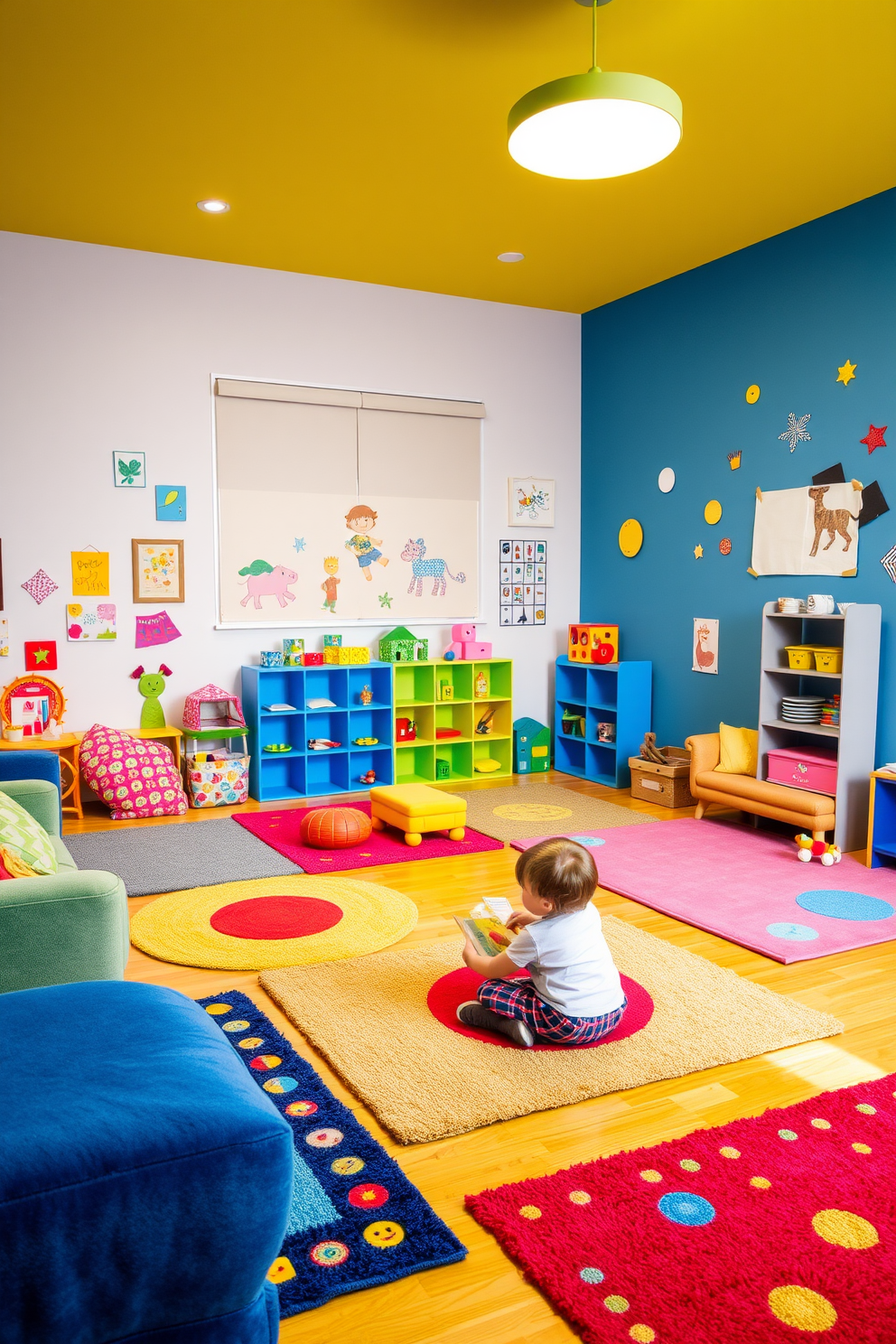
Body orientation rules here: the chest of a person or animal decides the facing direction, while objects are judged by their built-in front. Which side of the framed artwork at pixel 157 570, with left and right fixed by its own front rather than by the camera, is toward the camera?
front

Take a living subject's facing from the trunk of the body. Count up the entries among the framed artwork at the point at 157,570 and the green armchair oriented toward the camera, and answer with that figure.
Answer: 1

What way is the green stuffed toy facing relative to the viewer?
toward the camera

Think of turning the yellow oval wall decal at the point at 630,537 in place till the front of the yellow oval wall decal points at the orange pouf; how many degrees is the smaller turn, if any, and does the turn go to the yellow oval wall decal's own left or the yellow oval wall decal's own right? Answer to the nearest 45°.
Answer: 0° — it already faces it

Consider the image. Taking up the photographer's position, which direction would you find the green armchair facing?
facing to the right of the viewer

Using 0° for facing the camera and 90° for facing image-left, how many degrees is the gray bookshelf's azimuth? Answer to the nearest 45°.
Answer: approximately 45°

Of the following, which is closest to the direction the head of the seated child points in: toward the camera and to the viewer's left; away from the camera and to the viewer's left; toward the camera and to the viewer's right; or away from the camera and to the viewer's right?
away from the camera and to the viewer's left

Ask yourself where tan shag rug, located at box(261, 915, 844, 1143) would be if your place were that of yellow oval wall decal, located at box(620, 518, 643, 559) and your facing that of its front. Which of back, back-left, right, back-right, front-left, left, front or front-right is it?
front-left

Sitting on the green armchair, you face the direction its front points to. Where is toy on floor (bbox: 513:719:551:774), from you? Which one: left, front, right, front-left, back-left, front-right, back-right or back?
front-left

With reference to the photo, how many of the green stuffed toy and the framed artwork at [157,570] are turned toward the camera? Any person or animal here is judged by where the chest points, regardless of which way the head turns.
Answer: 2

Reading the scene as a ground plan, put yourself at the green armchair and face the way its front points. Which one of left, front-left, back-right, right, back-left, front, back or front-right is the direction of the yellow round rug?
front-left

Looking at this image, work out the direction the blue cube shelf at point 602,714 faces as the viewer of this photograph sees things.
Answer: facing the viewer and to the left of the viewer

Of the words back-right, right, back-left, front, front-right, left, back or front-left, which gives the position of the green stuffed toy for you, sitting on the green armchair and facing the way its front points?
left

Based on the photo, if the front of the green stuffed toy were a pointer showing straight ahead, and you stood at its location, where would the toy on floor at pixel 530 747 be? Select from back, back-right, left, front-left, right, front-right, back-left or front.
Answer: left

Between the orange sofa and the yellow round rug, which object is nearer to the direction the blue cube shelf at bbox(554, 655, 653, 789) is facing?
the yellow round rug
